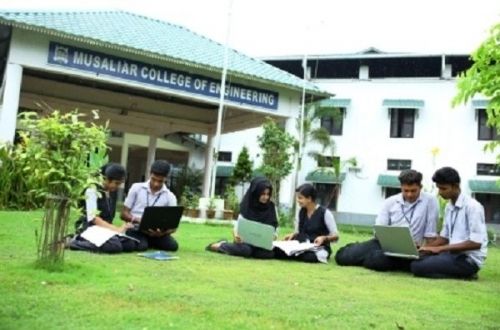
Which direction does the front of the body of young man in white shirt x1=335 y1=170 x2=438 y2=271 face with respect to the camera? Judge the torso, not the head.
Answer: toward the camera

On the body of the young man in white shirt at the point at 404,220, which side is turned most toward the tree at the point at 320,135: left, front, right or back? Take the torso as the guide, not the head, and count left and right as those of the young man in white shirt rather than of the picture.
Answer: back

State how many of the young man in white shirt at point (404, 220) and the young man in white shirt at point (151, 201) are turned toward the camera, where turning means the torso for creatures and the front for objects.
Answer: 2

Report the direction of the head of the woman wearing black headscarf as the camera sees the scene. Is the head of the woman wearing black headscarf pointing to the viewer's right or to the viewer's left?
to the viewer's right

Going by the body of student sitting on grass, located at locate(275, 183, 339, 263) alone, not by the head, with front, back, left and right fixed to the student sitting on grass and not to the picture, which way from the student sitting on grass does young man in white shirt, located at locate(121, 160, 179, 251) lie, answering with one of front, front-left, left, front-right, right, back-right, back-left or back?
front-right

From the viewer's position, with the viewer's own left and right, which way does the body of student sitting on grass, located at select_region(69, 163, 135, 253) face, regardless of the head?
facing the viewer and to the right of the viewer

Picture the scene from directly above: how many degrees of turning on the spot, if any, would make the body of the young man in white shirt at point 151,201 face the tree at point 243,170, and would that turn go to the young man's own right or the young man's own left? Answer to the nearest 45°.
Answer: approximately 180°

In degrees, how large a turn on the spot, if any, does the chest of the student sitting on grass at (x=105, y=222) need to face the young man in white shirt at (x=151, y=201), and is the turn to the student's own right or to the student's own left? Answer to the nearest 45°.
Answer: approximately 90° to the student's own left

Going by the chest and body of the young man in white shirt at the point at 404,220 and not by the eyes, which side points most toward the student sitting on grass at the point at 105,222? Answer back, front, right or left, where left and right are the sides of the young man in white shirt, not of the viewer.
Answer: right
